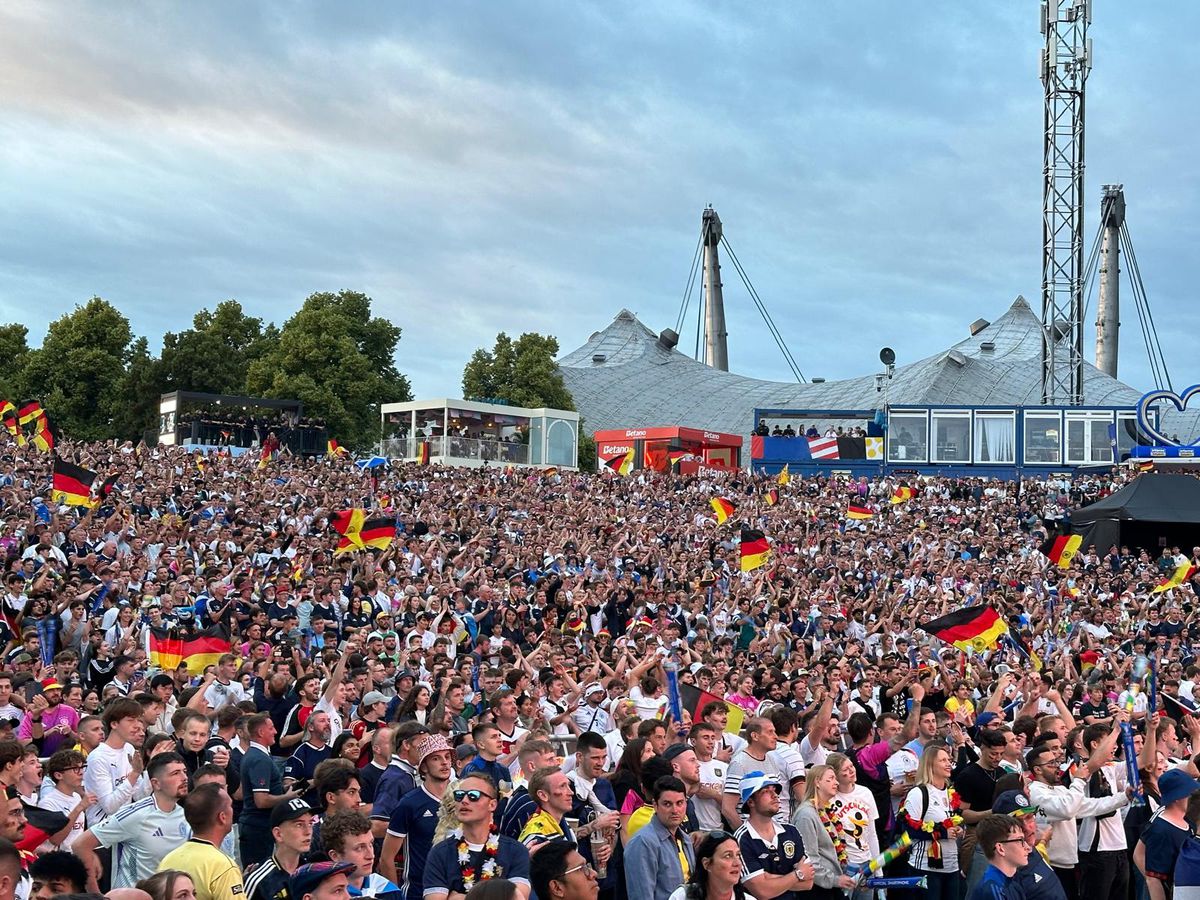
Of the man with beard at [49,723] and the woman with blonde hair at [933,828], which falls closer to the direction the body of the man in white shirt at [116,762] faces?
the woman with blonde hair

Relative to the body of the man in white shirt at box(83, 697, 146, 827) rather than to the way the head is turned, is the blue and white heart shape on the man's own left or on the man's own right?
on the man's own left

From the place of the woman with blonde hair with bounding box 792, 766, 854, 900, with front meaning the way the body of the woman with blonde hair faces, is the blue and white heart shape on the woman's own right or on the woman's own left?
on the woman's own left

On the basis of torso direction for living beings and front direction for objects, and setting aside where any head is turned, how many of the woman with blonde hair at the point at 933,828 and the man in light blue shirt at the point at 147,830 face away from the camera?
0

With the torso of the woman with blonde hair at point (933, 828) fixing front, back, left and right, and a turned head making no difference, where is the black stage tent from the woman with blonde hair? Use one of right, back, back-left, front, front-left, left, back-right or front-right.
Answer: back-left

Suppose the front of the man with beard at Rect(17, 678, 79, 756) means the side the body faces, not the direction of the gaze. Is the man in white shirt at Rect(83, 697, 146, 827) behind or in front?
in front

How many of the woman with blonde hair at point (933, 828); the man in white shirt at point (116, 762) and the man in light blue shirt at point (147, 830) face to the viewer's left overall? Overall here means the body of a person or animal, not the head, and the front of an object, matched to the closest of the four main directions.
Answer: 0

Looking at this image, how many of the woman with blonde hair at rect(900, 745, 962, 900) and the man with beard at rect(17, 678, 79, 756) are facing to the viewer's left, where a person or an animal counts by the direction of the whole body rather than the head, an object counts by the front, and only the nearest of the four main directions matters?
0

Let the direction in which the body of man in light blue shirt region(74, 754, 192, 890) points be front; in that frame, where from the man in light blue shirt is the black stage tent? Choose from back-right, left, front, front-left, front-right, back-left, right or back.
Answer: left

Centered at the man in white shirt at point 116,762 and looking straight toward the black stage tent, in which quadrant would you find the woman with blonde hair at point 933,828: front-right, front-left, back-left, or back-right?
front-right

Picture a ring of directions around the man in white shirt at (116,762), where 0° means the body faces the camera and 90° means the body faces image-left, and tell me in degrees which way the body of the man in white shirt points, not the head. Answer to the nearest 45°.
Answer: approximately 315°

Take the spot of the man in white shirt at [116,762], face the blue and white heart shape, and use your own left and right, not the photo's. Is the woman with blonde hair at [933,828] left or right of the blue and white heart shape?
right

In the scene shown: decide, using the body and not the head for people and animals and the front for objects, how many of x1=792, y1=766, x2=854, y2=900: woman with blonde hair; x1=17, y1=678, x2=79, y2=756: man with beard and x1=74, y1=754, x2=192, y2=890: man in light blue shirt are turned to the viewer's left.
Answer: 0

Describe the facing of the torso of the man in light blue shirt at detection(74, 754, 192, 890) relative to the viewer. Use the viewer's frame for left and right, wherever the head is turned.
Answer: facing the viewer and to the right of the viewer

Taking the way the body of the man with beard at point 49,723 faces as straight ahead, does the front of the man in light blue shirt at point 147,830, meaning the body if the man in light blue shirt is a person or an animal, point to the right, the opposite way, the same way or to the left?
the same way
